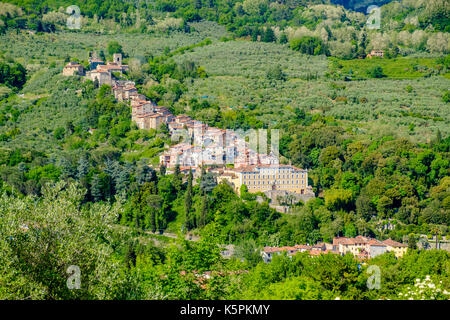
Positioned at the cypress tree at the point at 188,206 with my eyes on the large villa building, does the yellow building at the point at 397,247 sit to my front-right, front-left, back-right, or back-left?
front-right

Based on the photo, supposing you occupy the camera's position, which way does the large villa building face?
facing the viewer

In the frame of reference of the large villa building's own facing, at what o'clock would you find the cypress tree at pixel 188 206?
The cypress tree is roughly at 2 o'clock from the large villa building.

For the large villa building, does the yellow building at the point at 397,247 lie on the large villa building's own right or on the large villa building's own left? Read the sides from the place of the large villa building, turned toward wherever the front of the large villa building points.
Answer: on the large villa building's own left

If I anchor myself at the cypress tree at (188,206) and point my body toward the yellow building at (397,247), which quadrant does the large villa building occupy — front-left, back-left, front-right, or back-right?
front-left

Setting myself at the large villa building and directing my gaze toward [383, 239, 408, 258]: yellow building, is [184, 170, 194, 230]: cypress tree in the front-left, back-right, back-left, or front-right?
back-right

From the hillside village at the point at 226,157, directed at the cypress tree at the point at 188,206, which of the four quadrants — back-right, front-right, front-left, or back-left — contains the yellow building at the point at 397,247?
front-left
